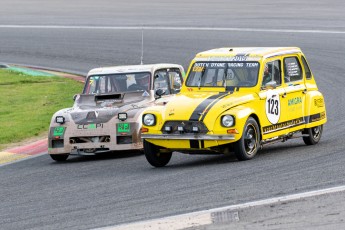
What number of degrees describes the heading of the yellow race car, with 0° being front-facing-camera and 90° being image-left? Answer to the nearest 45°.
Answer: approximately 45°
